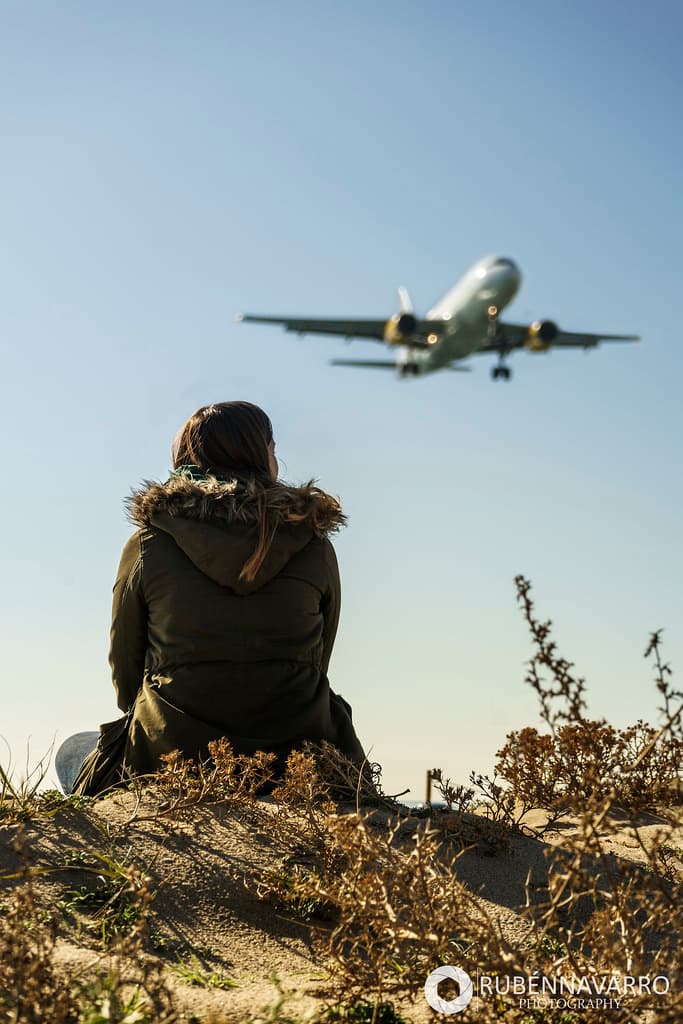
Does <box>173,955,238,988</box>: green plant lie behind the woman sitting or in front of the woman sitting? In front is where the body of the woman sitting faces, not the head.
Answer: behind

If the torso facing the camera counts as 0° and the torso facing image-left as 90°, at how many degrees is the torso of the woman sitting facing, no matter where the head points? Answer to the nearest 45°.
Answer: approximately 180°

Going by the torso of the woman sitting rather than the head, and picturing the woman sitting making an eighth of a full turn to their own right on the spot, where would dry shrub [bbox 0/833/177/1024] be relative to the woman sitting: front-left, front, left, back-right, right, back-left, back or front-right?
back-right

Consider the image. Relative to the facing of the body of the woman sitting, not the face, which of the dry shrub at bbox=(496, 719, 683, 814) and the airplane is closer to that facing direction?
the airplane

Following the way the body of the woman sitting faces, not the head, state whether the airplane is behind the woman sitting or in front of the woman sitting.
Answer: in front

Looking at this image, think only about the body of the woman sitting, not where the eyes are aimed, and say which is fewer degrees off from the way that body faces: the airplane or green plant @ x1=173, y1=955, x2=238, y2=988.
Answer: the airplane
